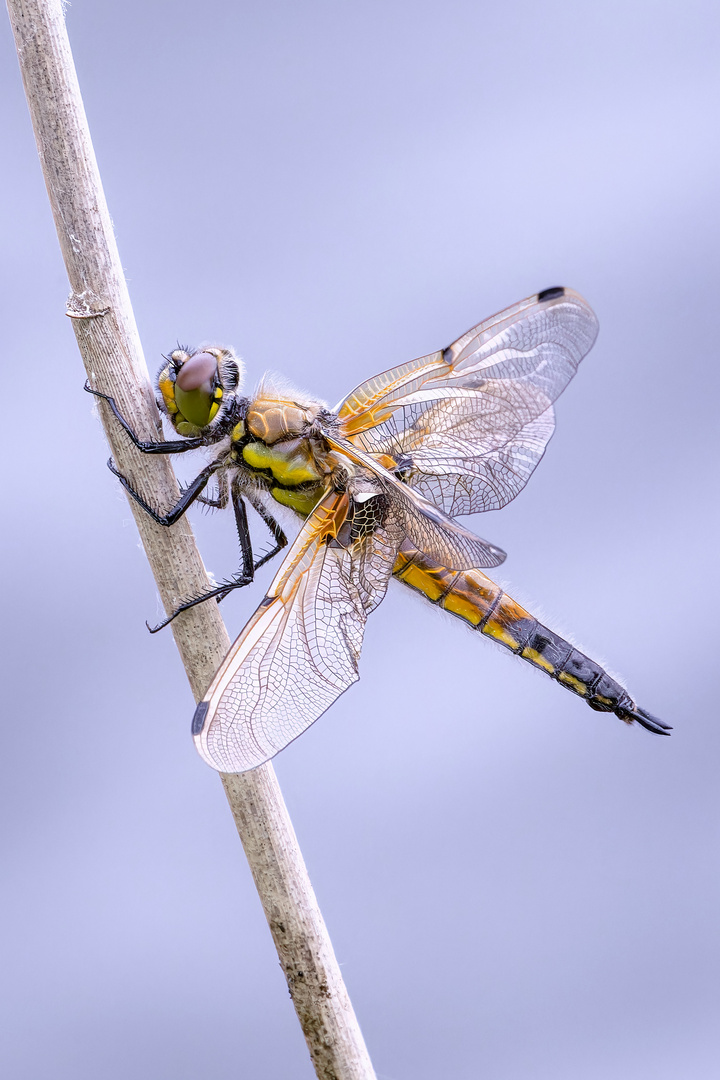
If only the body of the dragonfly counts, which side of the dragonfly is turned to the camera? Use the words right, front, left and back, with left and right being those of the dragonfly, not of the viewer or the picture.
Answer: left
